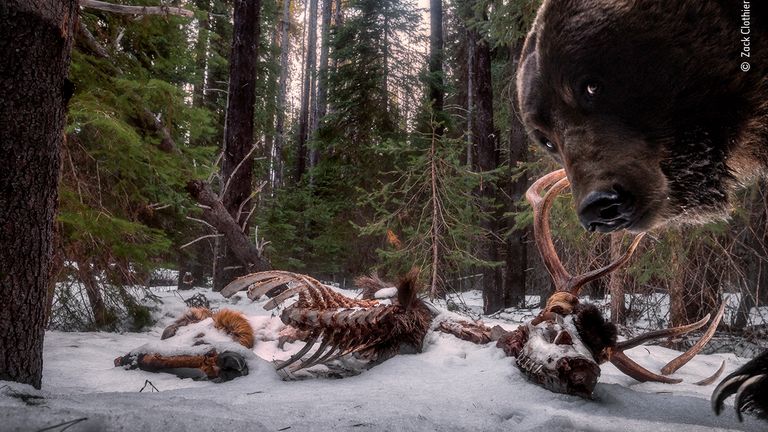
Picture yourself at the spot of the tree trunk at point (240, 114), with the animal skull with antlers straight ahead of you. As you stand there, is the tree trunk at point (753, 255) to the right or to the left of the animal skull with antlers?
left

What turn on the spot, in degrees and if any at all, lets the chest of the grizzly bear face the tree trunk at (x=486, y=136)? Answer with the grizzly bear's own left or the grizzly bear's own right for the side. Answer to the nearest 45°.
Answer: approximately 135° to the grizzly bear's own right

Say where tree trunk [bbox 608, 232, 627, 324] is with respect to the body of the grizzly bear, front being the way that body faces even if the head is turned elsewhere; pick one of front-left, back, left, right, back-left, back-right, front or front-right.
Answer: back-right

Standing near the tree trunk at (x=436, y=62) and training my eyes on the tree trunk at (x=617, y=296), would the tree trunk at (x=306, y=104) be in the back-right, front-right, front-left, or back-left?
back-right

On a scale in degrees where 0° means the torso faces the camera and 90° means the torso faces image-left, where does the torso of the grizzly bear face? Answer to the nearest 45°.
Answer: approximately 45°

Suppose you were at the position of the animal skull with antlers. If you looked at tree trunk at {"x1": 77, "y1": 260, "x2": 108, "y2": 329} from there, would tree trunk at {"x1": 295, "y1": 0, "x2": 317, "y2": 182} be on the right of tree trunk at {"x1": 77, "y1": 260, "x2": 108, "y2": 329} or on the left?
right
